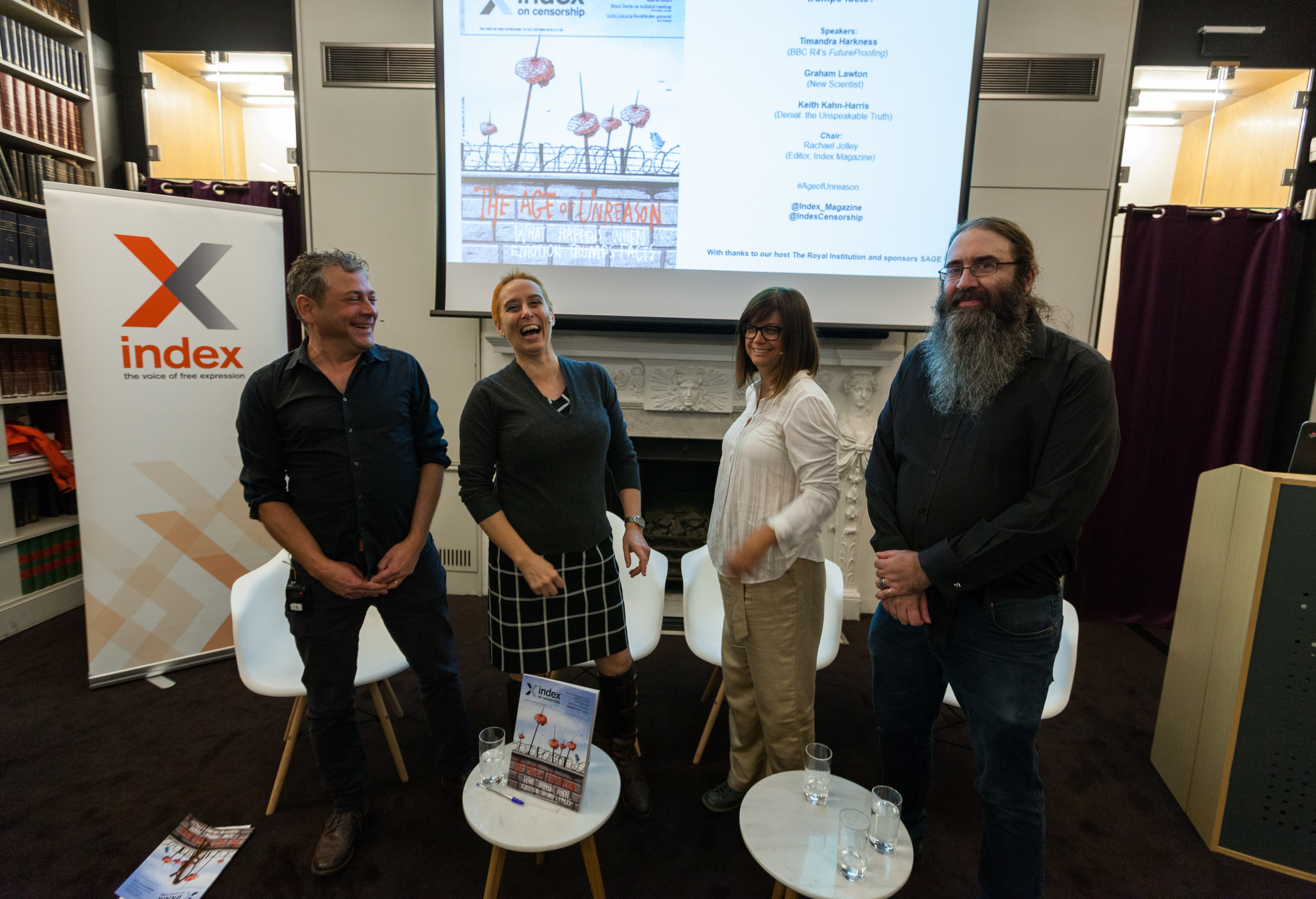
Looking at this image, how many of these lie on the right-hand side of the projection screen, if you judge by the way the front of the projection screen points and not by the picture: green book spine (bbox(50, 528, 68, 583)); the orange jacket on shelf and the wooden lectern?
2

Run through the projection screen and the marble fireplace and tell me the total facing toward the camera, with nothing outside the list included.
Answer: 2

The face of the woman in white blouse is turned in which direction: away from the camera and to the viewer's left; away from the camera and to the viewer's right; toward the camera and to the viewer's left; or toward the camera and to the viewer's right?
toward the camera and to the viewer's left

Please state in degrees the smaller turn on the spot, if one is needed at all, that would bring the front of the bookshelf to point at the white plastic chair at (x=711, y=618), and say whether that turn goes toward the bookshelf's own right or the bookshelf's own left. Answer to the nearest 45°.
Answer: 0° — it already faces it

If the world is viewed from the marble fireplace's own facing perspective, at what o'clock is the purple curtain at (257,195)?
The purple curtain is roughly at 3 o'clock from the marble fireplace.

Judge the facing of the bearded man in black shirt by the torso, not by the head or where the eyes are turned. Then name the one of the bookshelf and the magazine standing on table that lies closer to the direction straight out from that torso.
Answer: the magazine standing on table

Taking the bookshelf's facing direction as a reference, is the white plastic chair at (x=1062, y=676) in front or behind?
in front

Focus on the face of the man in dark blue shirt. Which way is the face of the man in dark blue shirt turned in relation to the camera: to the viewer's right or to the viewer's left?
to the viewer's right
